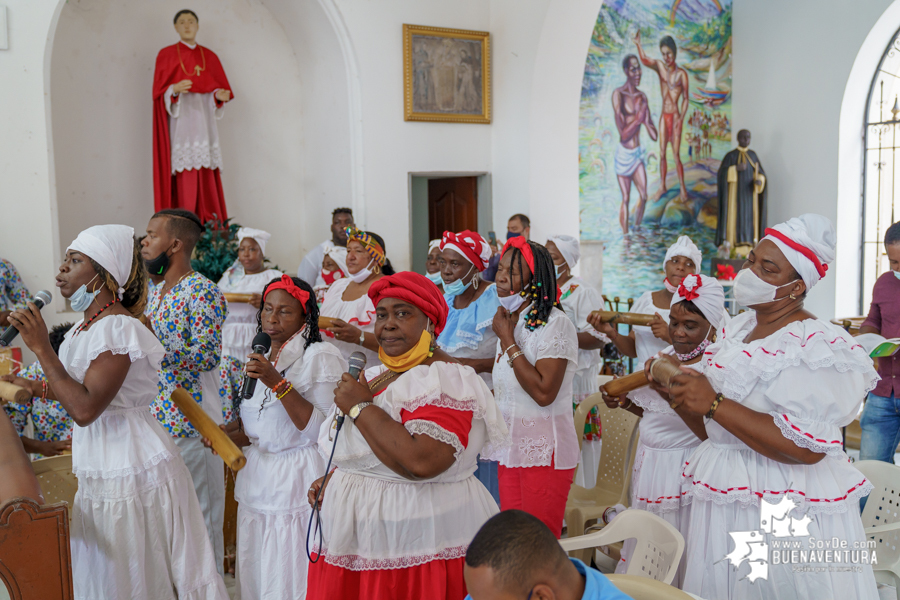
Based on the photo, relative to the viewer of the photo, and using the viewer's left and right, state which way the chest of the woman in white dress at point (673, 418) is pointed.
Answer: facing the viewer and to the left of the viewer

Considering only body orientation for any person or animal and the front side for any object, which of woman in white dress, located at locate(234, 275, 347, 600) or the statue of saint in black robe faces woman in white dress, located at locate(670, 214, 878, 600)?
the statue of saint in black robe

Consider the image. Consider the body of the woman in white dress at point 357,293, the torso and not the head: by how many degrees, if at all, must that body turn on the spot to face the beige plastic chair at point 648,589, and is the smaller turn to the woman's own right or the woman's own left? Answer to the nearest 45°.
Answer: approximately 45° to the woman's own left

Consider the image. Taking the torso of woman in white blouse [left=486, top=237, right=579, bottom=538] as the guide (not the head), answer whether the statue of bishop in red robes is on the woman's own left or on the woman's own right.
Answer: on the woman's own right

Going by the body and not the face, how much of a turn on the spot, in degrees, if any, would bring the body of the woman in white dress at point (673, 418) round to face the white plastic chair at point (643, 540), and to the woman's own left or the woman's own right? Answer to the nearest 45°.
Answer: approximately 45° to the woman's own left

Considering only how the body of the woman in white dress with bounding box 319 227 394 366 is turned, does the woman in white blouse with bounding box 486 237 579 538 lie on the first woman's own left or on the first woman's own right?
on the first woman's own left

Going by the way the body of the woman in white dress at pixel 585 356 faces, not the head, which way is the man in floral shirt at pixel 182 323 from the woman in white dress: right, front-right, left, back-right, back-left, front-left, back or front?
front

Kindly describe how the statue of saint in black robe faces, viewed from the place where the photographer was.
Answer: facing the viewer

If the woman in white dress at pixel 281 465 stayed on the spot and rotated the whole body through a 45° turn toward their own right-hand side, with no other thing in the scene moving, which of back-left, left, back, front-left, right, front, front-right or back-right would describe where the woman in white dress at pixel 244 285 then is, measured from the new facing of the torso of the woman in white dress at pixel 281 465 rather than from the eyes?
right

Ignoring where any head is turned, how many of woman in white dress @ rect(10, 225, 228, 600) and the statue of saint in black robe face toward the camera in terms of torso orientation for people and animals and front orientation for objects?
1

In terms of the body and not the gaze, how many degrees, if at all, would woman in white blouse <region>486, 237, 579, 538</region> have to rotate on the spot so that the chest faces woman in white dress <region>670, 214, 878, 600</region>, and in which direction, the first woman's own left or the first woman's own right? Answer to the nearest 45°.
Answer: approximately 90° to the first woman's own left

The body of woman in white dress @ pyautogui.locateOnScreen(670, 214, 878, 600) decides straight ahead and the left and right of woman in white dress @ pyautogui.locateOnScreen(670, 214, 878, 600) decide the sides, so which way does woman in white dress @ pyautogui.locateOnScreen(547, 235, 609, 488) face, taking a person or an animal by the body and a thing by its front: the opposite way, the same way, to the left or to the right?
the same way

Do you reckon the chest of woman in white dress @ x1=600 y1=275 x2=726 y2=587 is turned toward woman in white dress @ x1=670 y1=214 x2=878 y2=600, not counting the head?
no

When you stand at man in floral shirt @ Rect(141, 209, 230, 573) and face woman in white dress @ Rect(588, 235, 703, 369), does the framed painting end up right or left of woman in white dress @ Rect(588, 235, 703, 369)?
left
